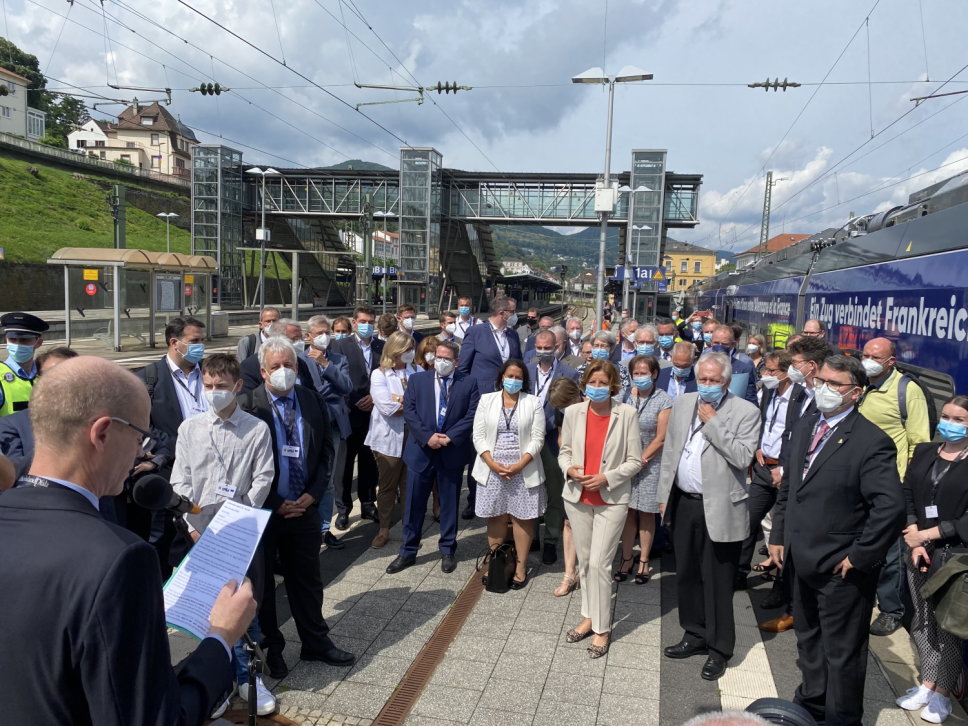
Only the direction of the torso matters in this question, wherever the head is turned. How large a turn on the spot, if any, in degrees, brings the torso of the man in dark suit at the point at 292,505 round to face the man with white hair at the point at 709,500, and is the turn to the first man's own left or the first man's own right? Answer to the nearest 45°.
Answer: approximately 90° to the first man's own left

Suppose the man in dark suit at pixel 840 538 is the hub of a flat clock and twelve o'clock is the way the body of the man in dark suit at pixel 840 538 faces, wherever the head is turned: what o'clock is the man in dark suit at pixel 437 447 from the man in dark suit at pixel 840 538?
the man in dark suit at pixel 437 447 is roughly at 2 o'clock from the man in dark suit at pixel 840 538.

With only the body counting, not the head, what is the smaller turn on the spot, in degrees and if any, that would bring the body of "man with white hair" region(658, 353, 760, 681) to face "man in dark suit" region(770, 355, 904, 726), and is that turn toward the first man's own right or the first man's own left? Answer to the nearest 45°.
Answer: approximately 90° to the first man's own left

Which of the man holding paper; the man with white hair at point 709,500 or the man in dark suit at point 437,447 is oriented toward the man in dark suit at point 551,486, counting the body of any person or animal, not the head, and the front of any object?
the man holding paper

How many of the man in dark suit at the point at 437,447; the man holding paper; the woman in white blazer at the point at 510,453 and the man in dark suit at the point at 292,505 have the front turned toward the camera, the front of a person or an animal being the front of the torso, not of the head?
3

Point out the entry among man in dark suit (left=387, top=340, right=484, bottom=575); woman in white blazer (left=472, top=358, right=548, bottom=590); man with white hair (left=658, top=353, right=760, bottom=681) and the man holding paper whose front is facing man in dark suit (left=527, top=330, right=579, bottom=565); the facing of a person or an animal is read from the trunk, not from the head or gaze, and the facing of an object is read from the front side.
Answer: the man holding paper

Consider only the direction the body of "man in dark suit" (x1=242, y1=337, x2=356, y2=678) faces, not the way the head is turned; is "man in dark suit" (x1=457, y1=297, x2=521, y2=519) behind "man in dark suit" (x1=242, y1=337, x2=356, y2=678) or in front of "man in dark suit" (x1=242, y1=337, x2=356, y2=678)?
behind

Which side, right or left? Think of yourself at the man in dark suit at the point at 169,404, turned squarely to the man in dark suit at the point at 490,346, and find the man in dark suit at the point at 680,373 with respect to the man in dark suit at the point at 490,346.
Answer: right
